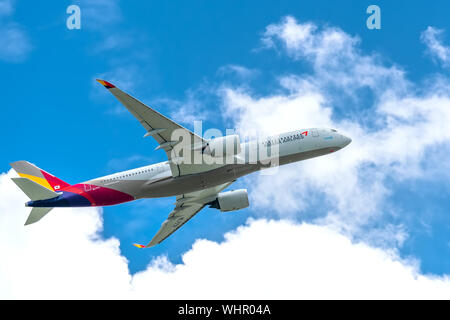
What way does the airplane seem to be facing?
to the viewer's right
